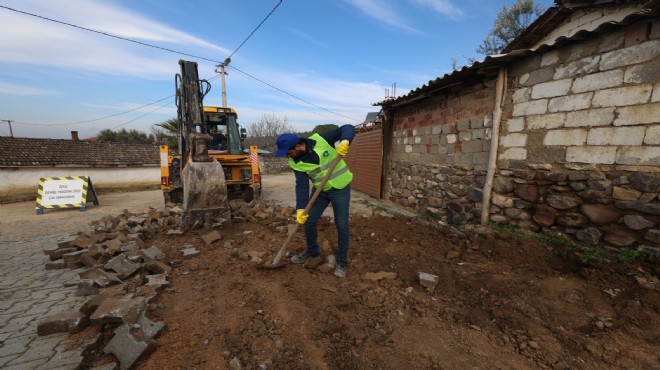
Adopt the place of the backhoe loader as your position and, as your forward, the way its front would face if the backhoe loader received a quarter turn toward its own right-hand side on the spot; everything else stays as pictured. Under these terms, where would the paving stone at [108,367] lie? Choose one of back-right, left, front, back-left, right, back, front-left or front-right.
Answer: right

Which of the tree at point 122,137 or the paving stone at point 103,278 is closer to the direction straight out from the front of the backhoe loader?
the tree

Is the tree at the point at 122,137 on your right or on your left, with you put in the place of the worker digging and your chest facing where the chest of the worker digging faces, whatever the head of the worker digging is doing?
on your right

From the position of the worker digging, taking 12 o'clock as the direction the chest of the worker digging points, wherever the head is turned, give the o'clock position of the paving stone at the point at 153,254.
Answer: The paving stone is roughly at 2 o'clock from the worker digging.

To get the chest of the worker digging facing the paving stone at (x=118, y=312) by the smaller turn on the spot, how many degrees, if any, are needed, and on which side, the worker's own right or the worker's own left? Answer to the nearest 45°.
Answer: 0° — they already face it

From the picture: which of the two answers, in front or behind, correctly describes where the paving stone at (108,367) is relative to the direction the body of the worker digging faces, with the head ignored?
in front

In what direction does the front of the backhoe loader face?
away from the camera

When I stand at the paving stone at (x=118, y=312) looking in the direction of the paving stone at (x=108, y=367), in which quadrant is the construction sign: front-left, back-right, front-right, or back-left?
back-right

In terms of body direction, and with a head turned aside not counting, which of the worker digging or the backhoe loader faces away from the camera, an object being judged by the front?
the backhoe loader

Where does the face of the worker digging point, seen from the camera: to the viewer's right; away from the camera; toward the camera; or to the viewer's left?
to the viewer's left

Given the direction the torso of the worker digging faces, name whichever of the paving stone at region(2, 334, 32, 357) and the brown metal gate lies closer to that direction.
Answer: the paving stone
